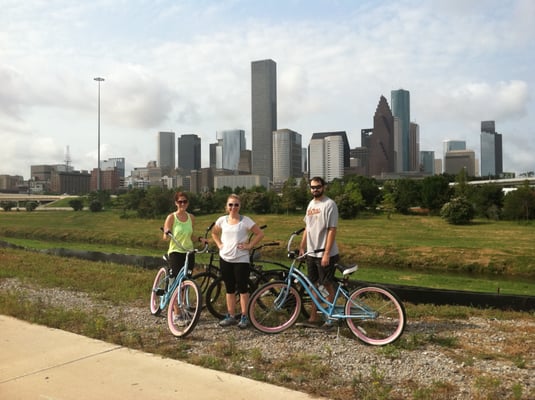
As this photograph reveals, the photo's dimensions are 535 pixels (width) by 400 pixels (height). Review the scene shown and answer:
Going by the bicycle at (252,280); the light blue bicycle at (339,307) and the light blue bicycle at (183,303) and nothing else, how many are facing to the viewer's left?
2

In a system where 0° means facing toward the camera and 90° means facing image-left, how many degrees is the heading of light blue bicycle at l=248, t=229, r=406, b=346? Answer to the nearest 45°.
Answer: approximately 90°

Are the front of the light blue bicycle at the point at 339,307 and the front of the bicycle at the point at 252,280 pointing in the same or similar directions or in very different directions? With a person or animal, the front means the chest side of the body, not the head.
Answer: same or similar directions

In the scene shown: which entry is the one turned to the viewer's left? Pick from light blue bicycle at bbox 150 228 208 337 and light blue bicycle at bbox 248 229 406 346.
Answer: light blue bicycle at bbox 248 229 406 346

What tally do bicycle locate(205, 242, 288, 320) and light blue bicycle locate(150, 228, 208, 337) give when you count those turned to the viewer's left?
1

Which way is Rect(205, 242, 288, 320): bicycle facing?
to the viewer's left

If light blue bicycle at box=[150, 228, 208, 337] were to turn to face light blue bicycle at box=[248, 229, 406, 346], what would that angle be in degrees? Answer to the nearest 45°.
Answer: approximately 45° to its left

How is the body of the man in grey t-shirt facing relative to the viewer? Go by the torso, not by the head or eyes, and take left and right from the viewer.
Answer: facing the viewer and to the left of the viewer

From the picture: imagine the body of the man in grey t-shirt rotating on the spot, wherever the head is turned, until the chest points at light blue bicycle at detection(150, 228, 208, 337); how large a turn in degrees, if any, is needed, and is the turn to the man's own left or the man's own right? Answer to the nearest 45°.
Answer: approximately 45° to the man's own right
